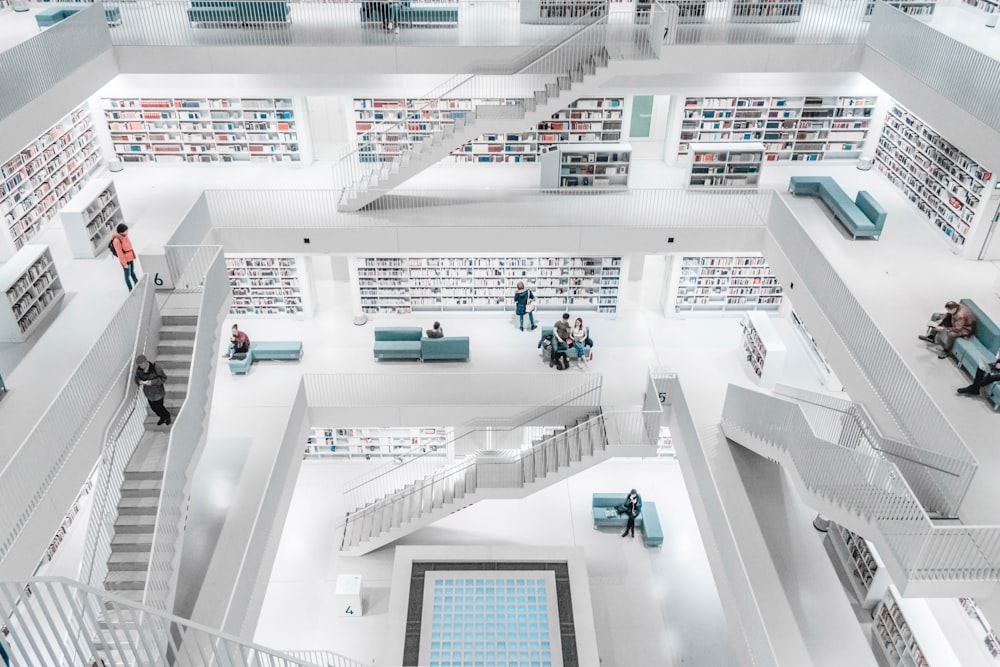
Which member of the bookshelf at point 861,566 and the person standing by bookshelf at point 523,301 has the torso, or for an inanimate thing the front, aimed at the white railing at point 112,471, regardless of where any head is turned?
the bookshelf

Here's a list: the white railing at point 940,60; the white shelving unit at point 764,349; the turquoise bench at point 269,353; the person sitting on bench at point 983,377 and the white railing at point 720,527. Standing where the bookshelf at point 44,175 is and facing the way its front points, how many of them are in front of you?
5

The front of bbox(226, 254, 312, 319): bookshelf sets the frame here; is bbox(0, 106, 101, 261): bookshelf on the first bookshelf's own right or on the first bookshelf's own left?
on the first bookshelf's own right

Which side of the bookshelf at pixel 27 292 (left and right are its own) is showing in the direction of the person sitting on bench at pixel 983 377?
front

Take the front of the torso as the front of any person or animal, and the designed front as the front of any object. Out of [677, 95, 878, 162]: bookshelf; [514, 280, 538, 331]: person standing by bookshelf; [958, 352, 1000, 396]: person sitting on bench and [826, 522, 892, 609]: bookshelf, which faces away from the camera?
the person standing by bookshelf

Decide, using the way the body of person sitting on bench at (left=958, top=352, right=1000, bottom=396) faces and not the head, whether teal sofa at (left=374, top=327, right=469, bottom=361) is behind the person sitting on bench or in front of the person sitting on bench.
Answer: in front

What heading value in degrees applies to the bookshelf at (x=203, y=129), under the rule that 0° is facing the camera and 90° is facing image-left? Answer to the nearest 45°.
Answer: approximately 0°

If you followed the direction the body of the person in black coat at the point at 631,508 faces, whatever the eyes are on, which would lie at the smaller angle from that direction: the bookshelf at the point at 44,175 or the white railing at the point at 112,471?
the white railing

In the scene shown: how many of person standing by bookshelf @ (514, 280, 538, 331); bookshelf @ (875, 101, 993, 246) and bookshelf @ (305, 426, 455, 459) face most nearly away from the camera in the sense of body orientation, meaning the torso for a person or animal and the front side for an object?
1

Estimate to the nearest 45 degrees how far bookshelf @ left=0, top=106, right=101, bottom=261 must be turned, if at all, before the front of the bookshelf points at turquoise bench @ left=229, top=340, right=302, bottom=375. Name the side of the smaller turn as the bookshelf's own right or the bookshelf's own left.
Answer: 0° — it already faces it

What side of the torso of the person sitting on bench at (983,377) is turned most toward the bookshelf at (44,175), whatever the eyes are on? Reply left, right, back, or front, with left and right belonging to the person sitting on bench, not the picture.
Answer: front

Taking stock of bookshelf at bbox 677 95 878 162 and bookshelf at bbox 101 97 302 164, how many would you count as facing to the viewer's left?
0

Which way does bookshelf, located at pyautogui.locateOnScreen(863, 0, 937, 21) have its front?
toward the camera

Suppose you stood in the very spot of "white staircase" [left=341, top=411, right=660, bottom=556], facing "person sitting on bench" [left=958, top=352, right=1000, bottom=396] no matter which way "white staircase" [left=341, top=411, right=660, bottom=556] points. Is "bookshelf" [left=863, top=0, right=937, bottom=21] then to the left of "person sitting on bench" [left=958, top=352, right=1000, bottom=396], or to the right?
left

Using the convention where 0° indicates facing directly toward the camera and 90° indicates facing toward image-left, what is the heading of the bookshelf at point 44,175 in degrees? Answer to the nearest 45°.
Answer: approximately 315°
